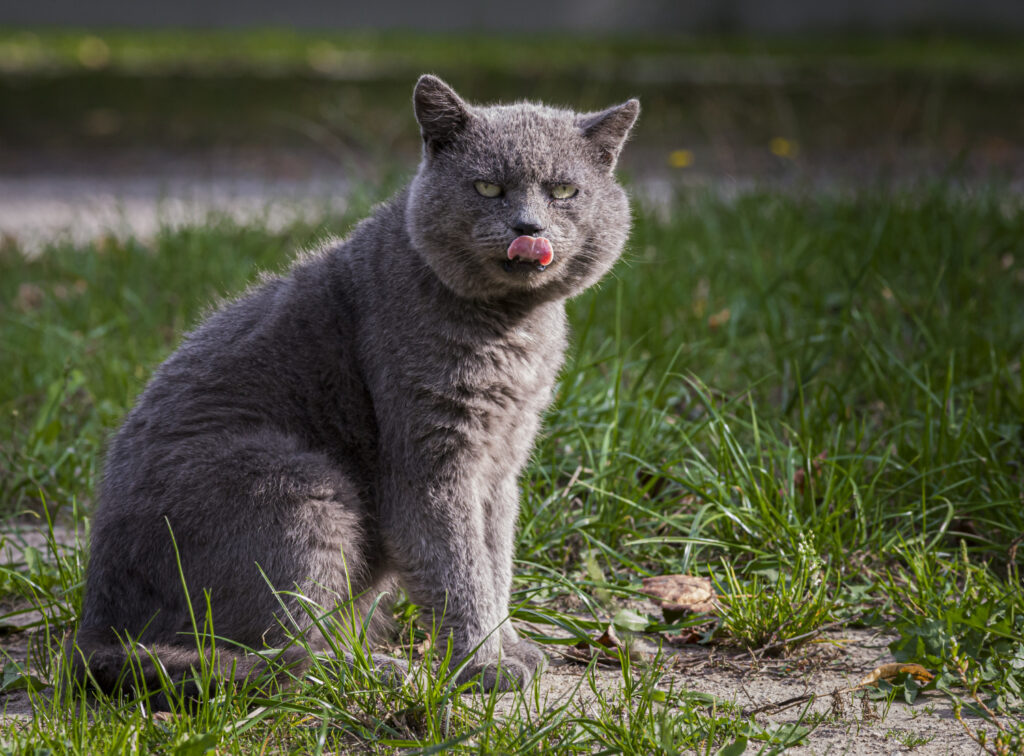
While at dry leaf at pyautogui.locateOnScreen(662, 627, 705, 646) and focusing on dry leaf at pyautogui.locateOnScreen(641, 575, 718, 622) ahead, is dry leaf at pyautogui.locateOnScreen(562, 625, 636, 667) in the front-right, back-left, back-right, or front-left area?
back-left

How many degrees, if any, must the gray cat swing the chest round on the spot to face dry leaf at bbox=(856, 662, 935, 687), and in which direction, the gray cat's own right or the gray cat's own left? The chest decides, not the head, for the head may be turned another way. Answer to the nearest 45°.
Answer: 0° — it already faces it

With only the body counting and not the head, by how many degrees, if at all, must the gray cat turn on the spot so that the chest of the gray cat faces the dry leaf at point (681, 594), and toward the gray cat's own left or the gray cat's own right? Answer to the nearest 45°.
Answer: approximately 45° to the gray cat's own left

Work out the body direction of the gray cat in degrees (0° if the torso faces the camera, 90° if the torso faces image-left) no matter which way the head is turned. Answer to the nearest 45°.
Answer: approximately 315°

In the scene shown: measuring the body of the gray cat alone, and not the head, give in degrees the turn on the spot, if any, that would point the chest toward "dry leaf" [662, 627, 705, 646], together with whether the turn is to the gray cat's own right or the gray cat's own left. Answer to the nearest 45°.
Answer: approximately 45° to the gray cat's own left
